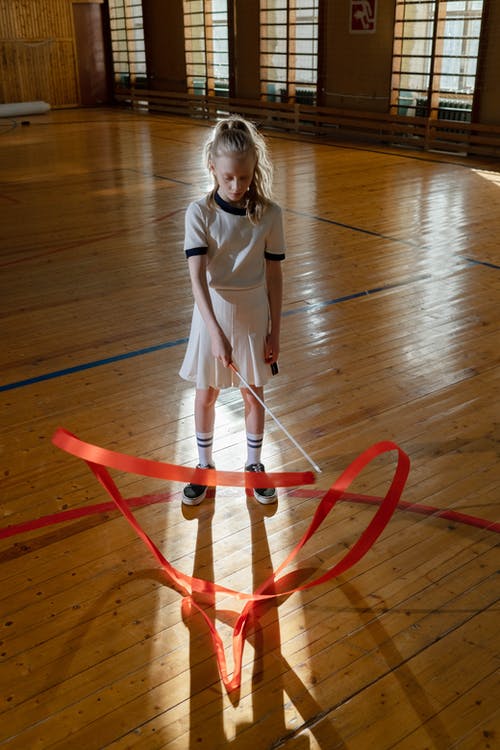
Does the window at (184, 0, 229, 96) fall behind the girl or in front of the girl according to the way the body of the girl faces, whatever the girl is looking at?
behind

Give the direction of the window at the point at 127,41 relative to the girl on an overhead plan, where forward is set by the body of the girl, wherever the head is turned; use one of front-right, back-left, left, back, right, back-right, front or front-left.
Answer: back

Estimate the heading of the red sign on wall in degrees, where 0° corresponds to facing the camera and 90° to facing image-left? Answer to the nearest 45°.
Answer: approximately 0°

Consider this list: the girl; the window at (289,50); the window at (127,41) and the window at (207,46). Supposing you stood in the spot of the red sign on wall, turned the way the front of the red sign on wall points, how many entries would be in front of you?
1

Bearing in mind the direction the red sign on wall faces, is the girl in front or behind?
in front

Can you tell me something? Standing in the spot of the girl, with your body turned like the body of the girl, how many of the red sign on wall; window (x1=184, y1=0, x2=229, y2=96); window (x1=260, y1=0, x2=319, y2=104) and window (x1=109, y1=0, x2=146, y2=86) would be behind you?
4

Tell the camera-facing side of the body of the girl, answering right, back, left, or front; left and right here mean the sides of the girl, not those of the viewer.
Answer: front

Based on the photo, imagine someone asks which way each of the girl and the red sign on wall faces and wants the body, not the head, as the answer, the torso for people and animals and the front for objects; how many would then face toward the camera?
2
